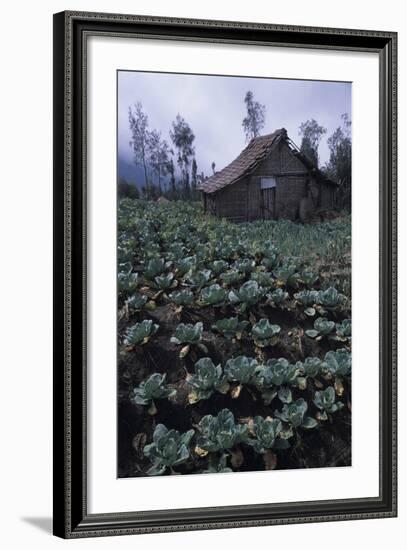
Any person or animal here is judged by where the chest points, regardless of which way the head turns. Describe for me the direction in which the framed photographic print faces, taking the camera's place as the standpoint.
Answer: facing the viewer and to the right of the viewer
